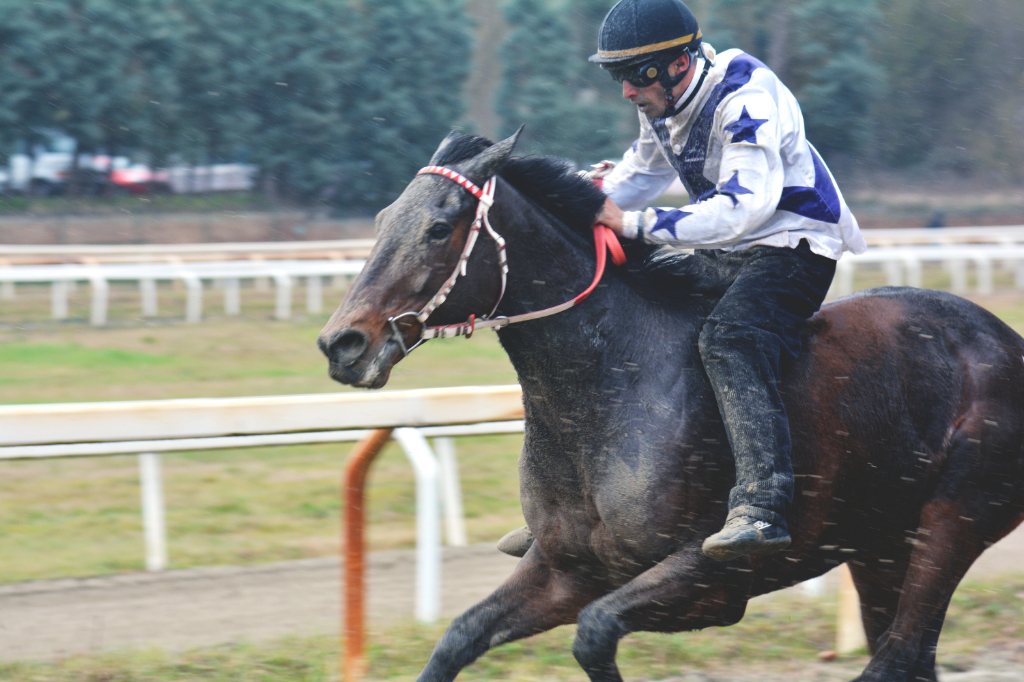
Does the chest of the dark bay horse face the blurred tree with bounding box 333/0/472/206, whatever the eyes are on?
no

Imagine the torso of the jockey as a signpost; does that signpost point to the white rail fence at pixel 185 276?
no

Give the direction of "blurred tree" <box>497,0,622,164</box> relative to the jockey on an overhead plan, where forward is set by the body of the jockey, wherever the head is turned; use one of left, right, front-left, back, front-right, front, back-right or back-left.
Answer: back-right

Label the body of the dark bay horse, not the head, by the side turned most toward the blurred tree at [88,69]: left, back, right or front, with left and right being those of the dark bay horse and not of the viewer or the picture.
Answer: right

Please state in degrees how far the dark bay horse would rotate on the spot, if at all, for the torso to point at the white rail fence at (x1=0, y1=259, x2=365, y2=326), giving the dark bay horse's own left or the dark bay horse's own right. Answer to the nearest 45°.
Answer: approximately 90° to the dark bay horse's own right

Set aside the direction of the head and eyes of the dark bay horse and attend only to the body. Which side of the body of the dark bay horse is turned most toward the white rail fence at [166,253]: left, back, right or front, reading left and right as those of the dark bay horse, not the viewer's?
right

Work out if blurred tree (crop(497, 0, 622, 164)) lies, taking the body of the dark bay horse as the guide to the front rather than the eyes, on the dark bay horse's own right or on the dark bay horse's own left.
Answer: on the dark bay horse's own right

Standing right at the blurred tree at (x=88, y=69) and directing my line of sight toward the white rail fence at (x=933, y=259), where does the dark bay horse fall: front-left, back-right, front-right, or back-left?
front-right

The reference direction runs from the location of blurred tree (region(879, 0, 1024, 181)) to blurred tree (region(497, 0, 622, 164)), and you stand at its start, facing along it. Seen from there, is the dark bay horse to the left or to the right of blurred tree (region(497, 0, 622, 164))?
left

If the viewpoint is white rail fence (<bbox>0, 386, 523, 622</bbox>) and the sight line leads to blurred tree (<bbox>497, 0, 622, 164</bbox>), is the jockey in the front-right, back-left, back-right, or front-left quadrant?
back-right

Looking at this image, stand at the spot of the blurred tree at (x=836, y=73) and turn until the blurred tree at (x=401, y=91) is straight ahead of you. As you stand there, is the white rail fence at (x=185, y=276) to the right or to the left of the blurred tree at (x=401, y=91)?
left

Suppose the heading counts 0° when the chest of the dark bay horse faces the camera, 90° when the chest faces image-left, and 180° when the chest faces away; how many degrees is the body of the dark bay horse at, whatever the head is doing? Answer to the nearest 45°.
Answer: approximately 45°

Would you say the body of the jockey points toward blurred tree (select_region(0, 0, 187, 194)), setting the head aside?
no

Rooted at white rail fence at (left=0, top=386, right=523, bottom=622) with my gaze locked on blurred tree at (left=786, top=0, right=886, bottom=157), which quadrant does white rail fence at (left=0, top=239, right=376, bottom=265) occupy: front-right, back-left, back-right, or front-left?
front-left

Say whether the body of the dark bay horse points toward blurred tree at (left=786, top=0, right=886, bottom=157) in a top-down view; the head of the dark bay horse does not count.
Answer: no

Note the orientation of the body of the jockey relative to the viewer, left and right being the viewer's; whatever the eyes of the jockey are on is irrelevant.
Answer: facing the viewer and to the left of the viewer
